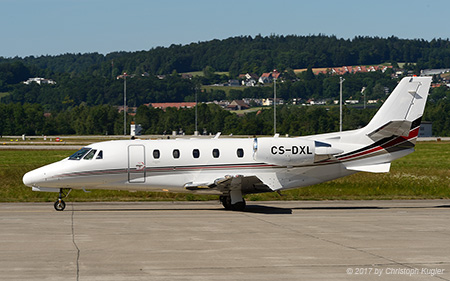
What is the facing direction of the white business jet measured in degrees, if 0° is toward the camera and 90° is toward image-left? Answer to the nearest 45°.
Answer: approximately 90°
